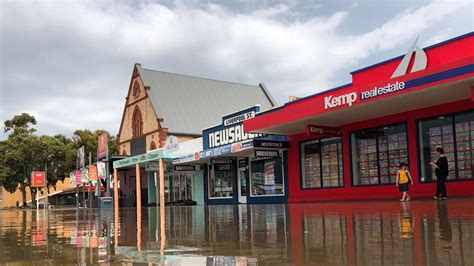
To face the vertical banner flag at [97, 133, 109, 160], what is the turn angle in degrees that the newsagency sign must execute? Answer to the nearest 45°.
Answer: approximately 90° to its right

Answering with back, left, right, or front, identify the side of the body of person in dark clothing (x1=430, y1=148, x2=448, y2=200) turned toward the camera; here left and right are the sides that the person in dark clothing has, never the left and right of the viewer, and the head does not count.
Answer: left

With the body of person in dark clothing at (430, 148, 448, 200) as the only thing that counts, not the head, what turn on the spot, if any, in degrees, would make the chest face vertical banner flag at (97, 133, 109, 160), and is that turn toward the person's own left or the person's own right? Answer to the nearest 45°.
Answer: approximately 45° to the person's own right

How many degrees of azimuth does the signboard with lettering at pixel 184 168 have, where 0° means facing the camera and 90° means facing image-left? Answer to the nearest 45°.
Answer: approximately 0°

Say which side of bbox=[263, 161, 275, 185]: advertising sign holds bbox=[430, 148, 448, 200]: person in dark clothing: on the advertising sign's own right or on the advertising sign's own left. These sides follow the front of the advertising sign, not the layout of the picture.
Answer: on the advertising sign's own left

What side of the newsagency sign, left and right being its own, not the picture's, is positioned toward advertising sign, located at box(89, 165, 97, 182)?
right

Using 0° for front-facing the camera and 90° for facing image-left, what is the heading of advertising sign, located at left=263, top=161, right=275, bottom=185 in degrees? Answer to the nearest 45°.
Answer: approximately 45°

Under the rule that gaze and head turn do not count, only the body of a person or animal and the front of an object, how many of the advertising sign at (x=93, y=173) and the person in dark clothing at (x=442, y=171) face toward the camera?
1

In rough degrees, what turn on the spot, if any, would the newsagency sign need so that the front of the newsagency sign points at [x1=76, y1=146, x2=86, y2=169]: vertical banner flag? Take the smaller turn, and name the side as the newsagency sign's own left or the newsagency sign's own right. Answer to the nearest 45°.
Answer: approximately 90° to the newsagency sign's own right
